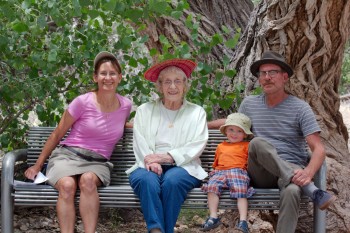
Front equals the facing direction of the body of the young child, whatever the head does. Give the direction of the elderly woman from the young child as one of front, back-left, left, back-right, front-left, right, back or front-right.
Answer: right

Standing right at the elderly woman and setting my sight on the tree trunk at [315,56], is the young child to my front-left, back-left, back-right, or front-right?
front-right

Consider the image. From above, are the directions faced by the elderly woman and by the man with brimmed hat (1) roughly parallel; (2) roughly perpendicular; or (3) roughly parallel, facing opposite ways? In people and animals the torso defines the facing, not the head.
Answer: roughly parallel

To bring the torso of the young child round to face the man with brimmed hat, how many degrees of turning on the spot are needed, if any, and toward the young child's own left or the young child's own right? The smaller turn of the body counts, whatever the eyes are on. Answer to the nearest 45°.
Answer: approximately 90° to the young child's own left

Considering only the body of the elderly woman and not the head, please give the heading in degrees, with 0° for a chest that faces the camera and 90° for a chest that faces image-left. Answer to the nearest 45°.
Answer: approximately 0°

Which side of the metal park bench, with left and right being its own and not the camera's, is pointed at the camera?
front

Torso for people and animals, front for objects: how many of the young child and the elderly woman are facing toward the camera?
2

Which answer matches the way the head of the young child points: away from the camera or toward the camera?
toward the camera

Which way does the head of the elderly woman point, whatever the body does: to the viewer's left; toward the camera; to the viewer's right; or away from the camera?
toward the camera

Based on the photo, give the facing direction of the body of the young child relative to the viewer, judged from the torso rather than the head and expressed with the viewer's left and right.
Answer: facing the viewer

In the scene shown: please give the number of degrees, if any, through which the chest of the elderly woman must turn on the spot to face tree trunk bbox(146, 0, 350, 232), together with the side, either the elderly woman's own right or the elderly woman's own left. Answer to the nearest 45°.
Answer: approximately 135° to the elderly woman's own left

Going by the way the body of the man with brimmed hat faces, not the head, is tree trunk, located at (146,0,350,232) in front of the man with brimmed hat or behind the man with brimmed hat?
behind

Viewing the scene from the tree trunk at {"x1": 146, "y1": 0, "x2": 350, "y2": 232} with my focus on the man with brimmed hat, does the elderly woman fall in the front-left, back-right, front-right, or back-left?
front-right

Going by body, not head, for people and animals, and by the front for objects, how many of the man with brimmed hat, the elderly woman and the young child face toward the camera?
3

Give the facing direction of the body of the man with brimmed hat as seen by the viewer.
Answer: toward the camera

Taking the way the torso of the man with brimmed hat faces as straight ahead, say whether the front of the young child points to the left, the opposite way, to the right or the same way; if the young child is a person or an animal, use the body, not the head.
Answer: the same way
